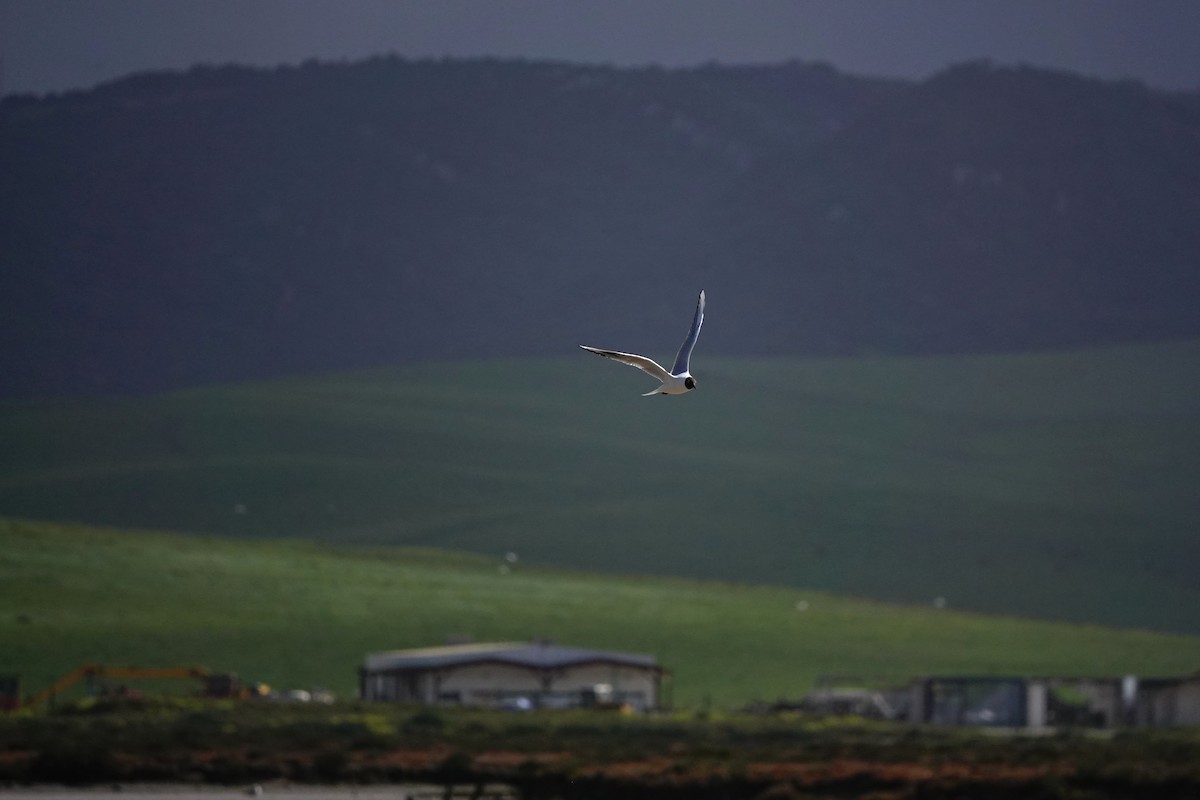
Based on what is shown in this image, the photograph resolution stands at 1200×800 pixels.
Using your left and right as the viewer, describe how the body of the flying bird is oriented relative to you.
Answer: facing the viewer and to the right of the viewer
